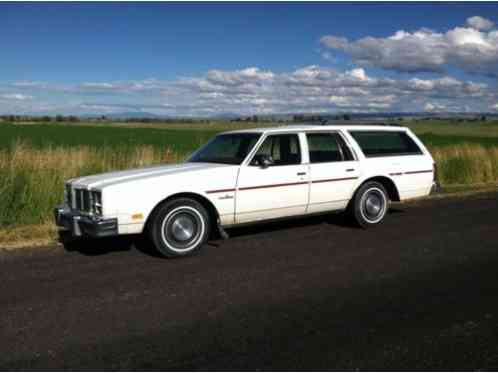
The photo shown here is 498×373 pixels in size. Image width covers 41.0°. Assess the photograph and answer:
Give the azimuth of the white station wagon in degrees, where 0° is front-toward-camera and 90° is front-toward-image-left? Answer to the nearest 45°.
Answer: approximately 45°
